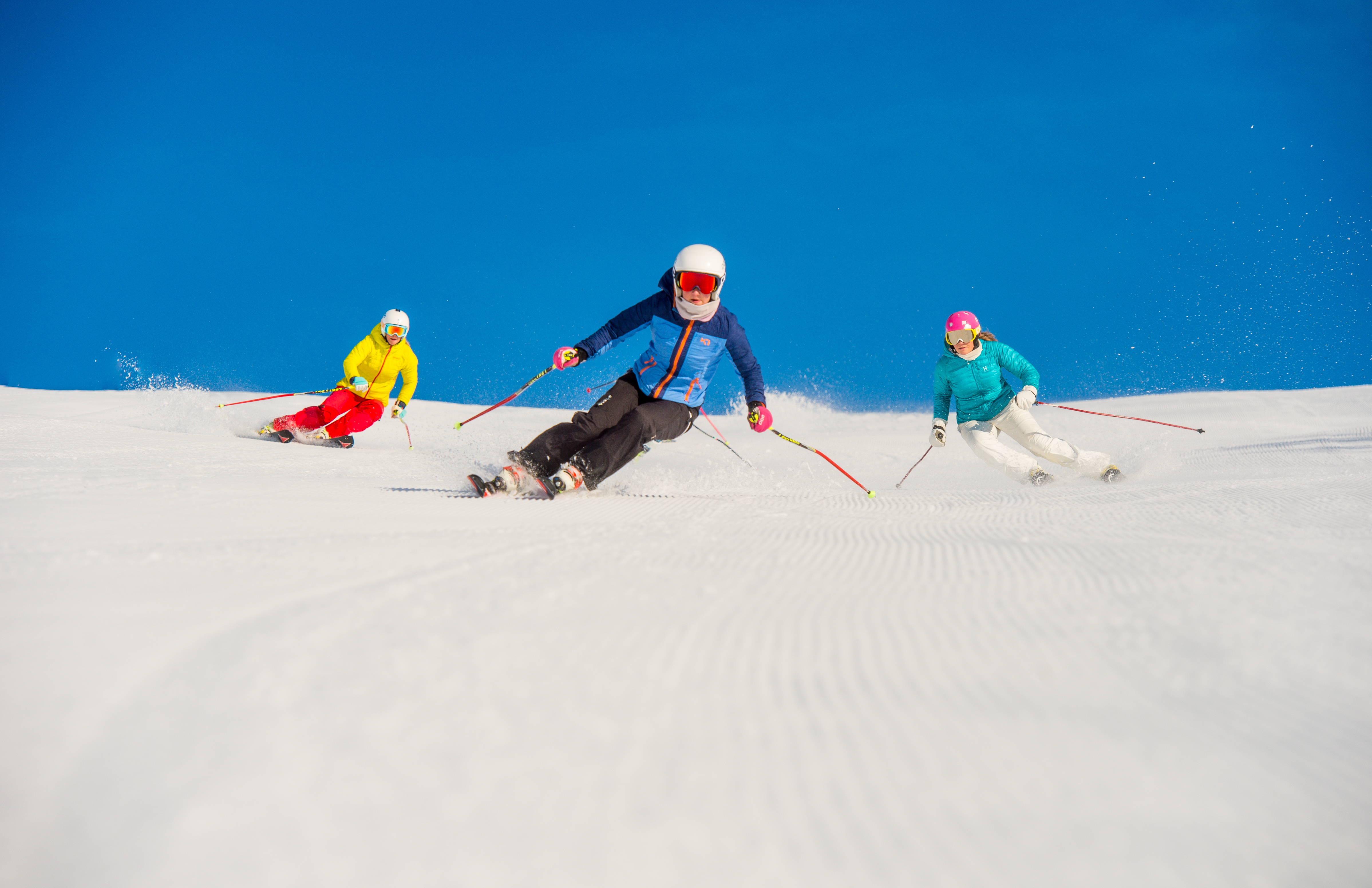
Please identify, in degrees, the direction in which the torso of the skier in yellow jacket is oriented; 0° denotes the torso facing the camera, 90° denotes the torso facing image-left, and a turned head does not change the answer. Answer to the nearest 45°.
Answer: approximately 0°

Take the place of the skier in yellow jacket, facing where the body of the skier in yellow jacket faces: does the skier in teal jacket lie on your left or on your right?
on your left

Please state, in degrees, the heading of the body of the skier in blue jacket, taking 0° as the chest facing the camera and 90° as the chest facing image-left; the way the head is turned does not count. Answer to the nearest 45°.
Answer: approximately 0°

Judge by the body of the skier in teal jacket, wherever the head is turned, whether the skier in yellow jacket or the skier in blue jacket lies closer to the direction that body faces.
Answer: the skier in blue jacket
